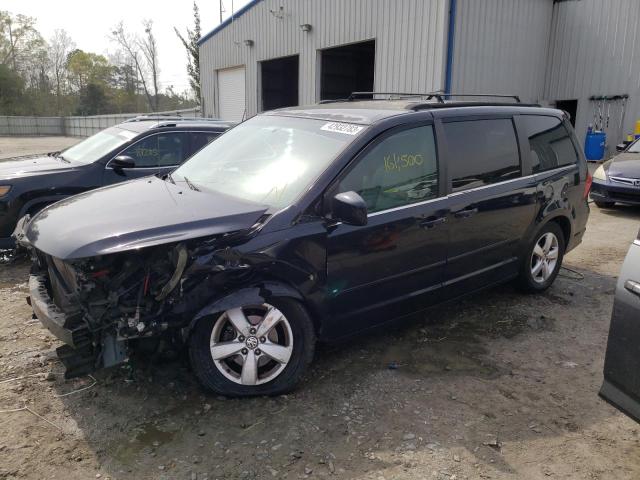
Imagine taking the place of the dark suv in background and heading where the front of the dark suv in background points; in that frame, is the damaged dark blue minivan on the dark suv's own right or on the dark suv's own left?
on the dark suv's own left

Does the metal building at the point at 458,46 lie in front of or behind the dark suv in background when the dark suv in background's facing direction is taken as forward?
behind

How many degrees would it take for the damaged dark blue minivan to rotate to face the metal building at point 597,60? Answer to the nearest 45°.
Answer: approximately 180°

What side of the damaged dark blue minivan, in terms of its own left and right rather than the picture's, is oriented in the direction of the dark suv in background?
right

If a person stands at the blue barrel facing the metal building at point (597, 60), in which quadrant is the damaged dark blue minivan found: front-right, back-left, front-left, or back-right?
back-left

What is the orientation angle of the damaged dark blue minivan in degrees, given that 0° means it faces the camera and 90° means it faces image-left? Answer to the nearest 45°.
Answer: approximately 45°

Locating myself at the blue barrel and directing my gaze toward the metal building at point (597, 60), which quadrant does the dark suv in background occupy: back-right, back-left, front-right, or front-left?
back-left

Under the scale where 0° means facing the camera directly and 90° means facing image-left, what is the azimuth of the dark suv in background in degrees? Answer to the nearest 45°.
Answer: approximately 45°

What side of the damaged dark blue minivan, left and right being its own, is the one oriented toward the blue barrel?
back
